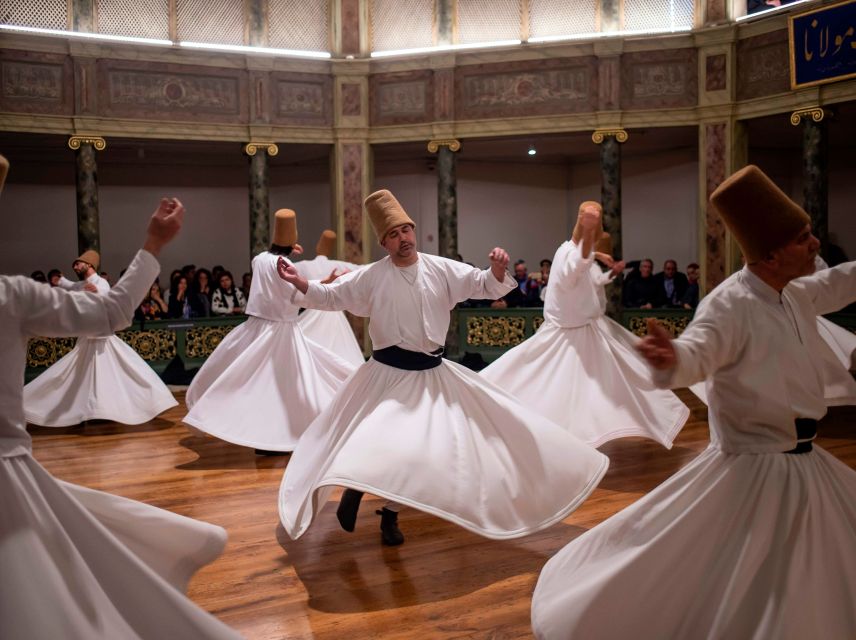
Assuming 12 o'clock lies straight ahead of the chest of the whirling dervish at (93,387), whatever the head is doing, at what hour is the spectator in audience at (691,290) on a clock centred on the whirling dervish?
The spectator in audience is roughly at 7 o'clock from the whirling dervish.

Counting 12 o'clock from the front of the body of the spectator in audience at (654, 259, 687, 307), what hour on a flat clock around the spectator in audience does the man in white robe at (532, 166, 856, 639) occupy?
The man in white robe is roughly at 12 o'clock from the spectator in audience.

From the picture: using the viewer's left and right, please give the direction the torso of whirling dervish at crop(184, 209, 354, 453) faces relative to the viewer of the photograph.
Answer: facing away from the viewer and to the right of the viewer

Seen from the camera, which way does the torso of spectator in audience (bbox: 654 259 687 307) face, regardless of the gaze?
toward the camera

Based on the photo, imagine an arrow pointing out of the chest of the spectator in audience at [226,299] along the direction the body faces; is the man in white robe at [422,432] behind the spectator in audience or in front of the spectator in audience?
in front

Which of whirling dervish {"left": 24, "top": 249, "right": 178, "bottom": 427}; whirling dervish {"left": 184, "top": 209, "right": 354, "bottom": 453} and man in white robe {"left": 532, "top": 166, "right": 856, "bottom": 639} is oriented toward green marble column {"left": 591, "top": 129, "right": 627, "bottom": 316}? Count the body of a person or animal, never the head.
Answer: whirling dervish {"left": 184, "top": 209, "right": 354, "bottom": 453}
